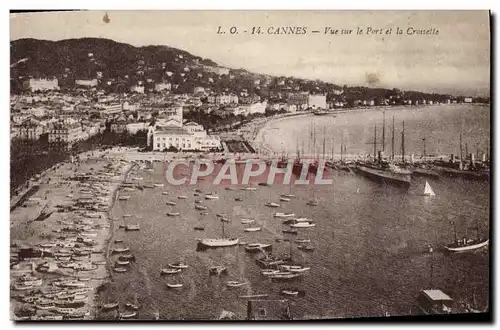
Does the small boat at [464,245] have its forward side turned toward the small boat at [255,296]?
no

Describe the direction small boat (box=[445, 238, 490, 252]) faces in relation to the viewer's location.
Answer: facing to the right of the viewer

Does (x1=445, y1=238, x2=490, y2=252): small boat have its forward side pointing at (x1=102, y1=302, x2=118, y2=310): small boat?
no

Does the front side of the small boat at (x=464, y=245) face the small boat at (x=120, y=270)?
no
